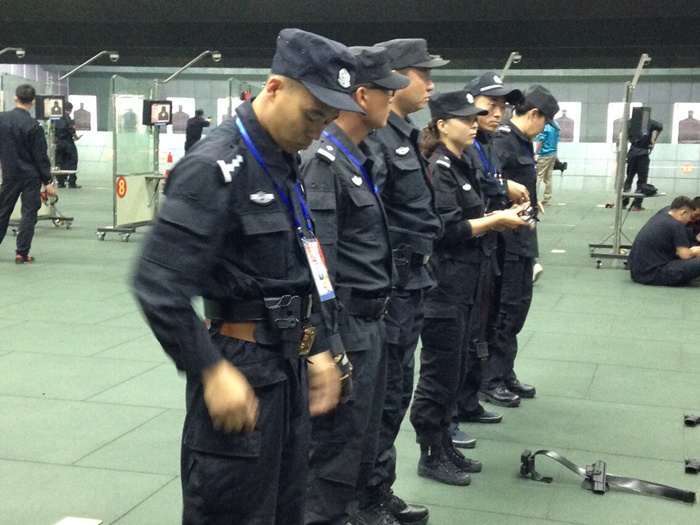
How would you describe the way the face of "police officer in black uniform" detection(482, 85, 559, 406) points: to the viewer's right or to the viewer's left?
to the viewer's right

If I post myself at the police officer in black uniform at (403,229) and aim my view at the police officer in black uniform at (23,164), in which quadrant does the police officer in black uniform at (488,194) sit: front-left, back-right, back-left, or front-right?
front-right

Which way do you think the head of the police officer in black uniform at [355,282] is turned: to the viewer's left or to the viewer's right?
to the viewer's right

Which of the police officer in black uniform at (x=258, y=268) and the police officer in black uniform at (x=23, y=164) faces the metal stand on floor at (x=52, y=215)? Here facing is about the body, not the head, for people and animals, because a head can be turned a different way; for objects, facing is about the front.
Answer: the police officer in black uniform at (x=23, y=164)

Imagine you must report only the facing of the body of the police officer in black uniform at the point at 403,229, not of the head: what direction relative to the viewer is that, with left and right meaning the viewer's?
facing the viewer and to the right of the viewer

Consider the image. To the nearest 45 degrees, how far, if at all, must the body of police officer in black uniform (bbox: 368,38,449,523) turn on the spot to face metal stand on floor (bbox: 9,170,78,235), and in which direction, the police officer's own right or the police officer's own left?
approximately 180°

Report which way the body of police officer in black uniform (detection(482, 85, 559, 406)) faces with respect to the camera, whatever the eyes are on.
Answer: to the viewer's right

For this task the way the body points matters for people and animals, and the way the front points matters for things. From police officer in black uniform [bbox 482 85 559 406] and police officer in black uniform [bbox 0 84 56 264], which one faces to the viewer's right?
police officer in black uniform [bbox 482 85 559 406]

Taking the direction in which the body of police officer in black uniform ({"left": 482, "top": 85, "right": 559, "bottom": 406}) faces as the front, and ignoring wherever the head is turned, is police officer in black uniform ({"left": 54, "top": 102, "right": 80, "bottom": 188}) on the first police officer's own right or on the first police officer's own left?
on the first police officer's own left
